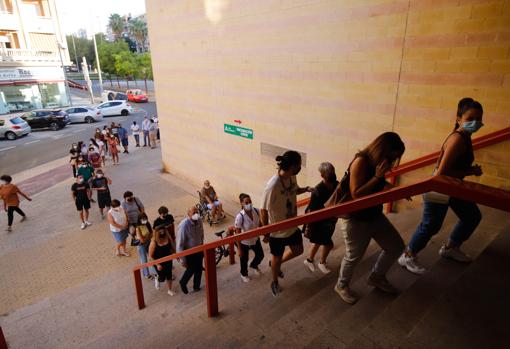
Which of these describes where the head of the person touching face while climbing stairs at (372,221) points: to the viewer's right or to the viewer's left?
to the viewer's right

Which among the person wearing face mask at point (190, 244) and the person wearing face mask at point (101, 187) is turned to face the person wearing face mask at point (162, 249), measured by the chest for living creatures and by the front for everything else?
the person wearing face mask at point (101, 187)

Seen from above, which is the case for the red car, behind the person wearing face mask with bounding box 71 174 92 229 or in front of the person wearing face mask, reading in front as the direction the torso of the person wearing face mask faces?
behind

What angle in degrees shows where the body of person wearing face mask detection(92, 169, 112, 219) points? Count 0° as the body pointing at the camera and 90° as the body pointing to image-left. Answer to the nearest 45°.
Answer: approximately 0°

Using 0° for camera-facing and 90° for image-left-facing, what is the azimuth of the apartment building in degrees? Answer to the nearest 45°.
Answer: approximately 315°

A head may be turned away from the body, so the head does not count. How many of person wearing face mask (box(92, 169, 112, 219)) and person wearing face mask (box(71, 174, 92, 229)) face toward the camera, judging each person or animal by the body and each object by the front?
2

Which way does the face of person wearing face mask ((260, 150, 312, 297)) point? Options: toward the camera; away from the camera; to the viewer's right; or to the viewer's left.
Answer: to the viewer's right

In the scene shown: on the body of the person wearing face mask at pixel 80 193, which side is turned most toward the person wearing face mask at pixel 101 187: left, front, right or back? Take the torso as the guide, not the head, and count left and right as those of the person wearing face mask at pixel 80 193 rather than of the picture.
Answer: left

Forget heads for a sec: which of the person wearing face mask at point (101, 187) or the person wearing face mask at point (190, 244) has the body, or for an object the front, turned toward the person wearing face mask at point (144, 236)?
the person wearing face mask at point (101, 187)

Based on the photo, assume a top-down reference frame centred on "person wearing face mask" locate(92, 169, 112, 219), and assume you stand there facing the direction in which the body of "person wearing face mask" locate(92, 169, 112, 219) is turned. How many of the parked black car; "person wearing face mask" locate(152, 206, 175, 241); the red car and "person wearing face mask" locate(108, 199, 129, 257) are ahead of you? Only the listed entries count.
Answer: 2

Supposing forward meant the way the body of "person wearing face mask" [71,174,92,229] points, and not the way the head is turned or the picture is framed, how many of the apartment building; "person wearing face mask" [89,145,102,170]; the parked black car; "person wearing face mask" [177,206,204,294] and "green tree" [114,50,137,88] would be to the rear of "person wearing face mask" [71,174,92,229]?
4

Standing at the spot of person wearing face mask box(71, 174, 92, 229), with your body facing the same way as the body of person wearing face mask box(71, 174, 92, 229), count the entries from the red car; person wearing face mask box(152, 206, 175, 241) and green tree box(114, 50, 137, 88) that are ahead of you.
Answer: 1

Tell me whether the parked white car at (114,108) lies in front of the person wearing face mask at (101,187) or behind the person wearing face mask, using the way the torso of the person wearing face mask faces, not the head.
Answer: behind

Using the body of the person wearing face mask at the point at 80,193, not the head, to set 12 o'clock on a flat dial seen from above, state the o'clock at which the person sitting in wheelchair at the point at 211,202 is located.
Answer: the person sitting in wheelchair at the point at 211,202 is roughly at 10 o'clock from the person wearing face mask at the point at 80,193.
